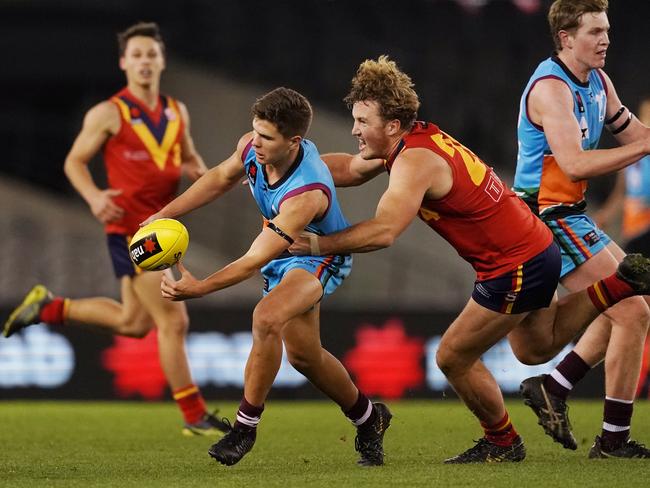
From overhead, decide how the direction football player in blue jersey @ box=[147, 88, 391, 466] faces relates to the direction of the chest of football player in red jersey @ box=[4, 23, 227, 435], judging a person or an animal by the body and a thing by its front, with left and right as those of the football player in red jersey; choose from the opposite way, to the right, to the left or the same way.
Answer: to the right

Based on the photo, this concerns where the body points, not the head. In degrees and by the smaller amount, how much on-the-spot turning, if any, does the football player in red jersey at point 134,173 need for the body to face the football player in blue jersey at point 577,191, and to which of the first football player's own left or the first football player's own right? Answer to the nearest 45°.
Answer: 0° — they already face them

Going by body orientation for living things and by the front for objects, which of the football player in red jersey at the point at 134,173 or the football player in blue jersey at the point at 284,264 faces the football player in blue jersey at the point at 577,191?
the football player in red jersey

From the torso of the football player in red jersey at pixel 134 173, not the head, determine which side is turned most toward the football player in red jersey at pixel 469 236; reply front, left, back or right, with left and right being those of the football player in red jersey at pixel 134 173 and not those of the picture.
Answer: front

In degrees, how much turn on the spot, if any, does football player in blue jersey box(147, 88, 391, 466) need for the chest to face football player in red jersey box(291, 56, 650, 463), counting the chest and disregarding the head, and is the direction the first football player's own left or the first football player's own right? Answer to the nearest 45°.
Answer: approximately 135° to the first football player's own left

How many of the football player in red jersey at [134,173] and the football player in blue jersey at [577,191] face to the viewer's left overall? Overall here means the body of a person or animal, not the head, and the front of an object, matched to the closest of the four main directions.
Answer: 0

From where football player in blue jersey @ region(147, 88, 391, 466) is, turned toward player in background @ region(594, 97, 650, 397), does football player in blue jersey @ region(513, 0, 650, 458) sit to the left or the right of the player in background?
right

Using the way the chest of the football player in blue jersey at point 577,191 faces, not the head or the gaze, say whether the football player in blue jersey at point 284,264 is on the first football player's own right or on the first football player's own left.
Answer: on the first football player's own right

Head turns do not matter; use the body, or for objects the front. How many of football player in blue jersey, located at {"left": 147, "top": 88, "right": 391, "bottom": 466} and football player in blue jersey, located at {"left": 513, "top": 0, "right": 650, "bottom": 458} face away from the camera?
0

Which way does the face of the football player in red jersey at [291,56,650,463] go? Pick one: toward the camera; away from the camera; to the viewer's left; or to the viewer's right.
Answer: to the viewer's left

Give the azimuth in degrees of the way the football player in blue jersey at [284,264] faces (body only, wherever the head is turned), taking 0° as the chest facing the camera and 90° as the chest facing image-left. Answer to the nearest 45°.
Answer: approximately 45°

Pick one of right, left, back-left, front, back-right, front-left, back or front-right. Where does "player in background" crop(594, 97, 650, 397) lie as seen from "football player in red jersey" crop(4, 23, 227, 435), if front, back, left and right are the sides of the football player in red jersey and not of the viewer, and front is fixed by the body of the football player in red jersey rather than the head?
front-left
